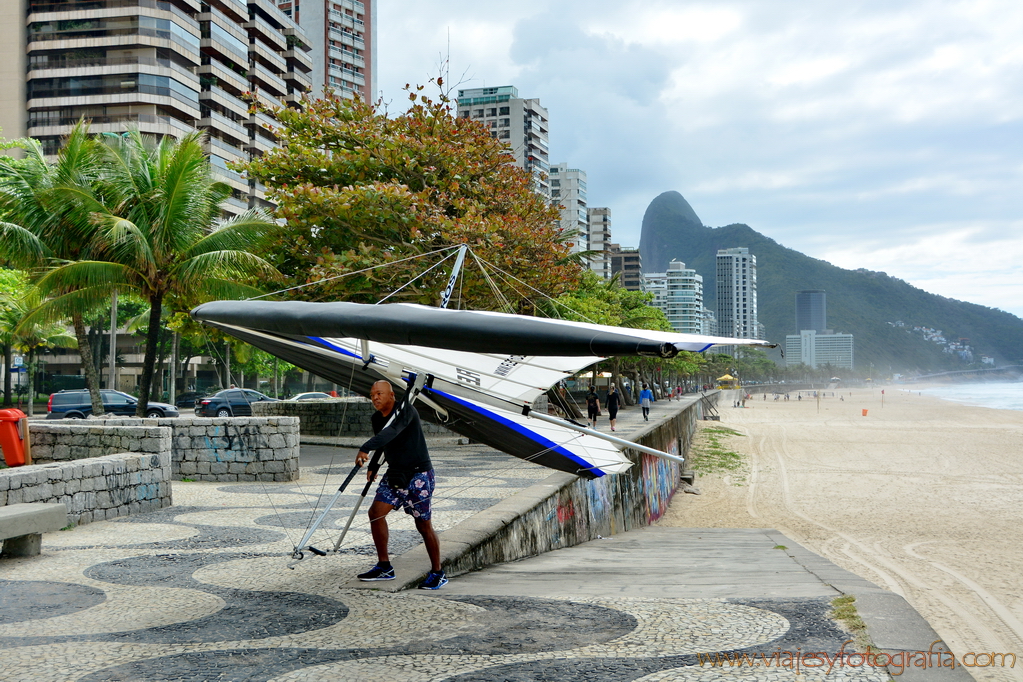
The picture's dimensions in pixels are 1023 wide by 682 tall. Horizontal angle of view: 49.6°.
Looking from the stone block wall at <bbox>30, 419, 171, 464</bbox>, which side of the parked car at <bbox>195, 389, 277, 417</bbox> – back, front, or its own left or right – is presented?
right

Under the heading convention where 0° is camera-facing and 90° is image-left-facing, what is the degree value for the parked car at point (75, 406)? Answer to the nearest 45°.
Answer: approximately 270°

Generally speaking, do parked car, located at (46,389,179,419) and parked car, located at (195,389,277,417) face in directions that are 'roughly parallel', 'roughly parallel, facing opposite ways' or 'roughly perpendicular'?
roughly parallel

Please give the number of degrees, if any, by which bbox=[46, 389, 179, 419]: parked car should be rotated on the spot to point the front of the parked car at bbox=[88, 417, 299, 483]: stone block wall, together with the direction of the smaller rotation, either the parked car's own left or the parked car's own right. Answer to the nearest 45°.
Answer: approximately 90° to the parked car's own right

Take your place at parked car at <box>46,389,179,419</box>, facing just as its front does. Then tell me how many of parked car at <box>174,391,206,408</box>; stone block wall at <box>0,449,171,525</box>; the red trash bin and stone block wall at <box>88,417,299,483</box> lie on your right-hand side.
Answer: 3

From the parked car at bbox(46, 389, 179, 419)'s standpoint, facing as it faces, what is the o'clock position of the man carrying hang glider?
The man carrying hang glider is roughly at 3 o'clock from the parked car.

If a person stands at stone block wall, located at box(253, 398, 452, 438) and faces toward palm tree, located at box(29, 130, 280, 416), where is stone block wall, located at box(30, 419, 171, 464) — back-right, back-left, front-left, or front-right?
front-left

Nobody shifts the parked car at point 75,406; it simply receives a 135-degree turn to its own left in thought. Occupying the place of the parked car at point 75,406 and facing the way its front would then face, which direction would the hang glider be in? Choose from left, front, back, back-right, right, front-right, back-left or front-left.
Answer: back-left

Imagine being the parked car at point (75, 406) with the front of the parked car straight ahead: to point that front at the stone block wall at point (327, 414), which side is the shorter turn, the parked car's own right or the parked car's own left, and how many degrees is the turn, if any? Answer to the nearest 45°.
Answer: approximately 45° to the parked car's own right

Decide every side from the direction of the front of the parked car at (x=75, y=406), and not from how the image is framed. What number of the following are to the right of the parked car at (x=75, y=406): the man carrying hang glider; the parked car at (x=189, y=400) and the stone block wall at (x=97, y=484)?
2
